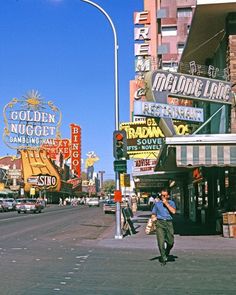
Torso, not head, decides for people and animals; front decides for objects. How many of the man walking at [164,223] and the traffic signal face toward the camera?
2

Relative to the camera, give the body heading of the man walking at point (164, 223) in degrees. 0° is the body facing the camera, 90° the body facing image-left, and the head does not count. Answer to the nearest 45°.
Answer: approximately 0°

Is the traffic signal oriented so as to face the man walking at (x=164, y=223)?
yes

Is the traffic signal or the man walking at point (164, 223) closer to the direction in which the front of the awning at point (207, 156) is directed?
the man walking

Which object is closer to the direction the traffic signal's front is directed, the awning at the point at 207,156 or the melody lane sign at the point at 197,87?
the awning

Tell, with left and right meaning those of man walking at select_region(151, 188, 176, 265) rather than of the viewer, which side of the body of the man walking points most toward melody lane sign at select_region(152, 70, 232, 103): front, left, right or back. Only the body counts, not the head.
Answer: back

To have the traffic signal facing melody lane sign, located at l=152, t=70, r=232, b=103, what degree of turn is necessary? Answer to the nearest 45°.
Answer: approximately 90° to its left
